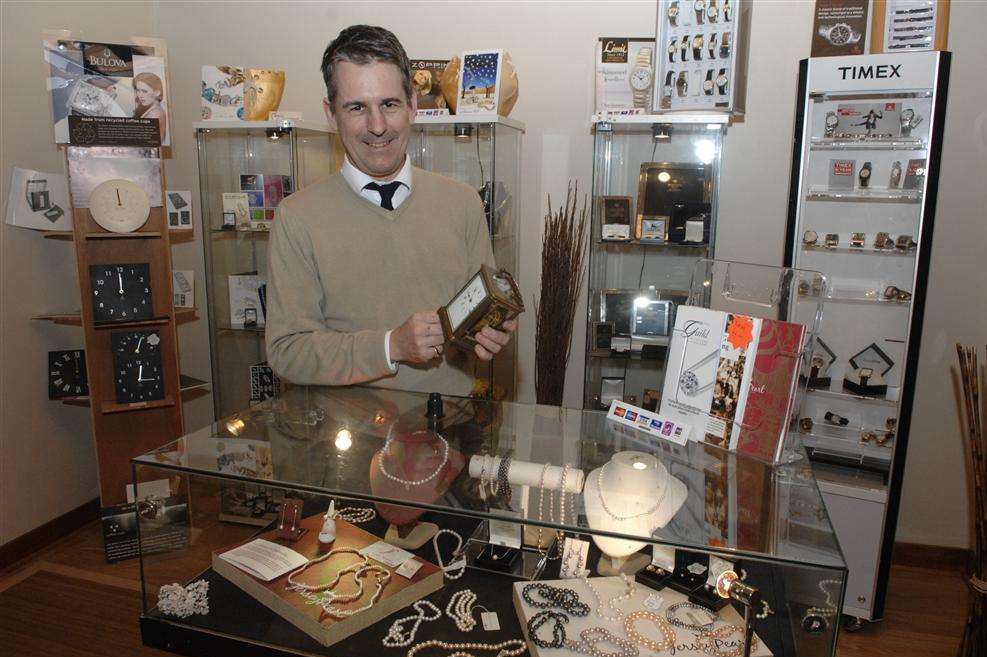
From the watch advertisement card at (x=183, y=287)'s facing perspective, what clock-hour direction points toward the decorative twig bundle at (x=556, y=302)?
The decorative twig bundle is roughly at 10 o'clock from the watch advertisement card.

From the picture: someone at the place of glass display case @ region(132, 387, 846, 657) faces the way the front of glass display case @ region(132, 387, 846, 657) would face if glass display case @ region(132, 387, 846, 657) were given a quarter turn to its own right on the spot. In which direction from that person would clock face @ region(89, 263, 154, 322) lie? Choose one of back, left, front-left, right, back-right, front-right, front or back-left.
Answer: front-right

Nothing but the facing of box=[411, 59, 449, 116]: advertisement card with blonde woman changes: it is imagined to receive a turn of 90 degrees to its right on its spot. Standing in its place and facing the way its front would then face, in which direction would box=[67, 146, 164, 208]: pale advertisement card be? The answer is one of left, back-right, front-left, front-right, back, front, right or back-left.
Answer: front

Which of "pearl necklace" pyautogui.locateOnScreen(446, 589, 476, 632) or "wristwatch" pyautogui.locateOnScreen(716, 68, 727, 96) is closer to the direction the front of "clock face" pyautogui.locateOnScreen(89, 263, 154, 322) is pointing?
the pearl necklace

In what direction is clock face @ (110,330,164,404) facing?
toward the camera

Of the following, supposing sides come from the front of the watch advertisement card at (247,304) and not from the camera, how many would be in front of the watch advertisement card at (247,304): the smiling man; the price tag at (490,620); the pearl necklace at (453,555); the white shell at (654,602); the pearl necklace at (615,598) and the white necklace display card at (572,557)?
6

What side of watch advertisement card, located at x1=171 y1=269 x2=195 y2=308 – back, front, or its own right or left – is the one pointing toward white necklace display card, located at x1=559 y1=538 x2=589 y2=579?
front

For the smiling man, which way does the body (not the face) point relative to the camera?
toward the camera

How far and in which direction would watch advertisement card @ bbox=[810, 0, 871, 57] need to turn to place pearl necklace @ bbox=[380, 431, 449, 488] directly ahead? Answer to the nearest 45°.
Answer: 0° — it already faces it
